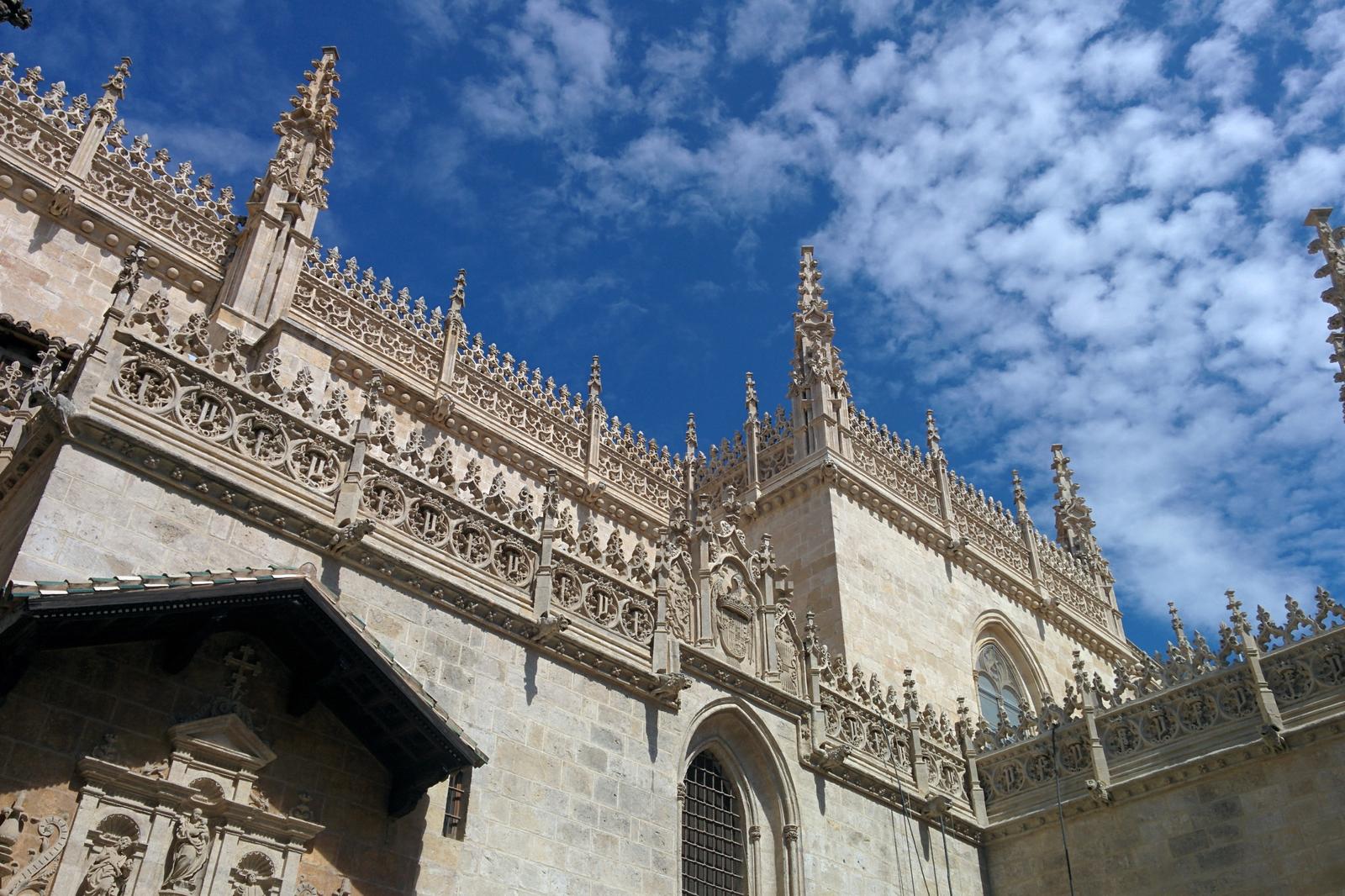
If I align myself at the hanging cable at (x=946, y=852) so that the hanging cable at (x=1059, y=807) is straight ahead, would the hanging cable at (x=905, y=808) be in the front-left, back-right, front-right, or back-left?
back-right

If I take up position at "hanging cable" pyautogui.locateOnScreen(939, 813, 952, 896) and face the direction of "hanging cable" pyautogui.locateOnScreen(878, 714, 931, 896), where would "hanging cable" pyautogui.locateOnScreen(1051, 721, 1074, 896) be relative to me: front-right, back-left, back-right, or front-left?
back-left

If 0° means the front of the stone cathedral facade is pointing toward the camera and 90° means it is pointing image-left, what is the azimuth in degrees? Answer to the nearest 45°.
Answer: approximately 315°
